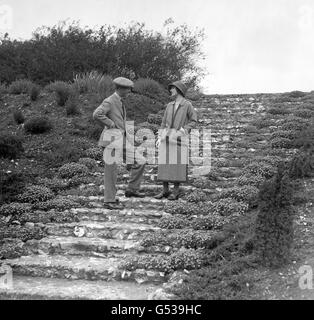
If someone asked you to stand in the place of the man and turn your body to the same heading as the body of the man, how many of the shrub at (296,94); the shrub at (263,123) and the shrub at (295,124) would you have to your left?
3

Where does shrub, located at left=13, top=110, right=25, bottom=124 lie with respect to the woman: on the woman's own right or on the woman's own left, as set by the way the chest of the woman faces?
on the woman's own right

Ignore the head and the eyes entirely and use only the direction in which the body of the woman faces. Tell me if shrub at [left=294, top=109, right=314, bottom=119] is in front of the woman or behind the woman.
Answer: behind

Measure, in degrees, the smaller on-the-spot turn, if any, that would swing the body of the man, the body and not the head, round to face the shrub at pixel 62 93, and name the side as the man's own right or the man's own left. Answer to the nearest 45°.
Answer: approximately 135° to the man's own left

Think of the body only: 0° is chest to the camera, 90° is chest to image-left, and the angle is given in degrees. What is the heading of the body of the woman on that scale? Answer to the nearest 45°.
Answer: approximately 45°

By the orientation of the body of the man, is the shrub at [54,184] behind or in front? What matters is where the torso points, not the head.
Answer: behind

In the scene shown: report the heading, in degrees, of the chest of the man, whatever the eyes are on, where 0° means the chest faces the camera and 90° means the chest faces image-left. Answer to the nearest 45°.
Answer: approximately 315°

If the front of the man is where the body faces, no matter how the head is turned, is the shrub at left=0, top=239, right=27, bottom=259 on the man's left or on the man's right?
on the man's right

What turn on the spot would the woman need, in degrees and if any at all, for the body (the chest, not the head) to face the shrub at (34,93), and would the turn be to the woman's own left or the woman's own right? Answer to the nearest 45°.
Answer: approximately 90° to the woman's own right

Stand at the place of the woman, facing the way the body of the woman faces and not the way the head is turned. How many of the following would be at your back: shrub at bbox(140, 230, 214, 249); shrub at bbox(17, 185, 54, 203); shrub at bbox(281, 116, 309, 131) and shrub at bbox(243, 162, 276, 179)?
2

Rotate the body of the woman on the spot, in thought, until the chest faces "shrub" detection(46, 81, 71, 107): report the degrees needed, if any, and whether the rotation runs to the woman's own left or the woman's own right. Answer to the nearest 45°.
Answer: approximately 90° to the woman's own right
